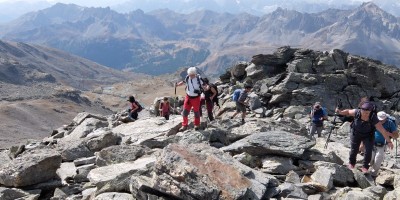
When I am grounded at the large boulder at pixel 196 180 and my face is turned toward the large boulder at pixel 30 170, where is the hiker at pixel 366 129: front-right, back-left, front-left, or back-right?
back-right

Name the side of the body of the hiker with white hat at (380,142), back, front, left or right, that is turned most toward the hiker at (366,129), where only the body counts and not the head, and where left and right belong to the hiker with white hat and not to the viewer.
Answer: front

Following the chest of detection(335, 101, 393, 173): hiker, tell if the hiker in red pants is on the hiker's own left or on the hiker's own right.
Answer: on the hiker's own right

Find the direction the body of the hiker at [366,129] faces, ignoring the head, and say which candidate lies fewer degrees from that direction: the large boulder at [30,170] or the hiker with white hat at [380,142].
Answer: the large boulder

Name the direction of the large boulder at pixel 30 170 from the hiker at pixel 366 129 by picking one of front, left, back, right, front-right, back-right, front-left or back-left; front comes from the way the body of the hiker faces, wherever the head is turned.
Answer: front-right

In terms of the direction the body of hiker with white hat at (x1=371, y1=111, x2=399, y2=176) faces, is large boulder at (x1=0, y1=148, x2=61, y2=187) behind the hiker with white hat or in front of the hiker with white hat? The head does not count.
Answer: in front

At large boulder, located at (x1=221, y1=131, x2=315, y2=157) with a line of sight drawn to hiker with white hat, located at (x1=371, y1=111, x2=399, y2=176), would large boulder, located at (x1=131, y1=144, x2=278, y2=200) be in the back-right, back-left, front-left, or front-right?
back-right
